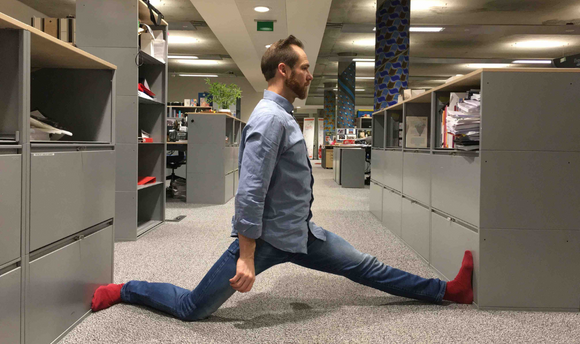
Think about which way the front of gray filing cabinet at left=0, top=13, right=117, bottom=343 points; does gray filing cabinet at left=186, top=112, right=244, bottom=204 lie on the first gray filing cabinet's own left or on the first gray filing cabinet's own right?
on the first gray filing cabinet's own left

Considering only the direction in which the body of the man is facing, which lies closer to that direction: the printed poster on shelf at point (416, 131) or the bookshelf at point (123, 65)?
the printed poster on shelf

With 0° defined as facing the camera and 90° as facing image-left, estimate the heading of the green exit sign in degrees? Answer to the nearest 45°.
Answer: approximately 0°

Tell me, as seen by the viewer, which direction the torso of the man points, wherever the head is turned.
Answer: to the viewer's right

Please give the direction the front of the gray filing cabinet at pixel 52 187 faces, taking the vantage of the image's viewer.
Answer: facing the viewer and to the right of the viewer

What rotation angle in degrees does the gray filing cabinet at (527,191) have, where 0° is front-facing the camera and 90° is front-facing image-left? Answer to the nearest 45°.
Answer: approximately 90°

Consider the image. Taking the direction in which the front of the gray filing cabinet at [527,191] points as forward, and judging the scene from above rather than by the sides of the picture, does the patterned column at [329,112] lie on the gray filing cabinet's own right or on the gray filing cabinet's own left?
on the gray filing cabinet's own right

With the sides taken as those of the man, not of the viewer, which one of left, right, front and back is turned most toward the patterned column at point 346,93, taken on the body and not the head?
left

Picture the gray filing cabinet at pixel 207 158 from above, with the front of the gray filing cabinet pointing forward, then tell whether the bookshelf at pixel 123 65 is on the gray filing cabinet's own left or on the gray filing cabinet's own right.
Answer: on the gray filing cabinet's own right

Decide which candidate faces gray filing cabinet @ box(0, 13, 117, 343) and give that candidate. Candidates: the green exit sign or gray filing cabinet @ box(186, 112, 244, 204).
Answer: the green exit sign
